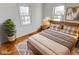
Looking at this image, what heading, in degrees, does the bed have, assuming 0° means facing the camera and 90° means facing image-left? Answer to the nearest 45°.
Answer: approximately 45°
